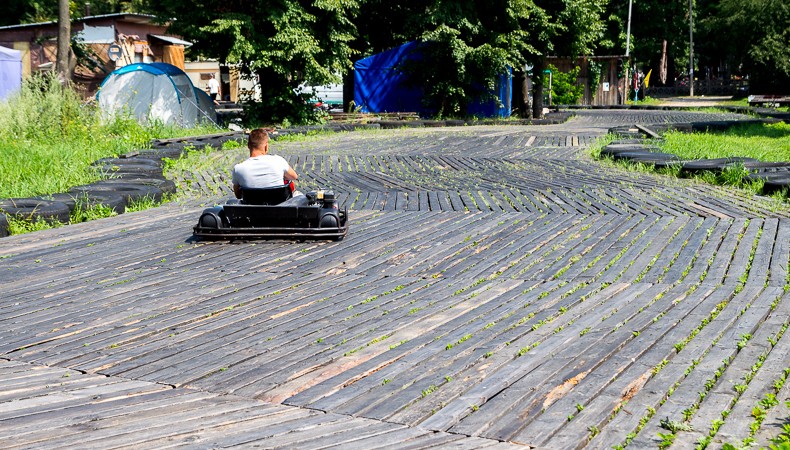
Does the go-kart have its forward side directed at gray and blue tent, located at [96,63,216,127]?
yes

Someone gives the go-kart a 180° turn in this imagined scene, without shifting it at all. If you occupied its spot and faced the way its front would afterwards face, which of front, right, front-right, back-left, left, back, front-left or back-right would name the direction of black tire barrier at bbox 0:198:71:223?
back-right

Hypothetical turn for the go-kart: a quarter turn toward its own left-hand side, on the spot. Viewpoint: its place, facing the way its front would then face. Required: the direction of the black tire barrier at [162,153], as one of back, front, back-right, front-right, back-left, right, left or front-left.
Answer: right

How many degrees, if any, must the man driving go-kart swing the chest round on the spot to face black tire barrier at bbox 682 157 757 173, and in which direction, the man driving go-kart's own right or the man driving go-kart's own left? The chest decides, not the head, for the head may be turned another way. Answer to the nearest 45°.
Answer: approximately 45° to the man driving go-kart's own right

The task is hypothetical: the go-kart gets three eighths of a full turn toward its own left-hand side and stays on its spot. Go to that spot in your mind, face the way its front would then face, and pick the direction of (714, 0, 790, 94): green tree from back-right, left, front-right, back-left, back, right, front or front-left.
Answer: back

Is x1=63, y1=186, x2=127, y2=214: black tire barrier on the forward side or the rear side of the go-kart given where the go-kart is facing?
on the forward side

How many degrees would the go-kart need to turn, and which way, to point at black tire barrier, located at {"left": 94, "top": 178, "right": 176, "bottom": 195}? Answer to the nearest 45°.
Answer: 0° — it already faces it

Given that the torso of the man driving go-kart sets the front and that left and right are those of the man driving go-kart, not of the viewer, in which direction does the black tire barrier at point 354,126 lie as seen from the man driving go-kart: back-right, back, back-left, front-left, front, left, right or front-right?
front

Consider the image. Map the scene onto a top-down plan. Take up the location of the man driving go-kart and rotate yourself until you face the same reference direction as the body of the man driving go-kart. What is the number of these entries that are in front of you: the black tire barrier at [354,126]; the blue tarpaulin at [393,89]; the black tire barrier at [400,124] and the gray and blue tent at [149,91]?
4

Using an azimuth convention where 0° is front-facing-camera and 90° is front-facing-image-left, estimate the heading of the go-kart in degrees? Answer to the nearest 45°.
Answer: approximately 180°

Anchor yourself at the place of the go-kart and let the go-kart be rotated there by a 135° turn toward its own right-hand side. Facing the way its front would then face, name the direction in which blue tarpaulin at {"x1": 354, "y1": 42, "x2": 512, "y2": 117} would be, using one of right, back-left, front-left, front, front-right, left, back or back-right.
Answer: back-left

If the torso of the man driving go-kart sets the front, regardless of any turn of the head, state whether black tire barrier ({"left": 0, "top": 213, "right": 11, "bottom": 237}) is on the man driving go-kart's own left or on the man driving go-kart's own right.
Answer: on the man driving go-kart's own left

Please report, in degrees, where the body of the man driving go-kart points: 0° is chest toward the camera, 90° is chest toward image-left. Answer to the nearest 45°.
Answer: approximately 180°
